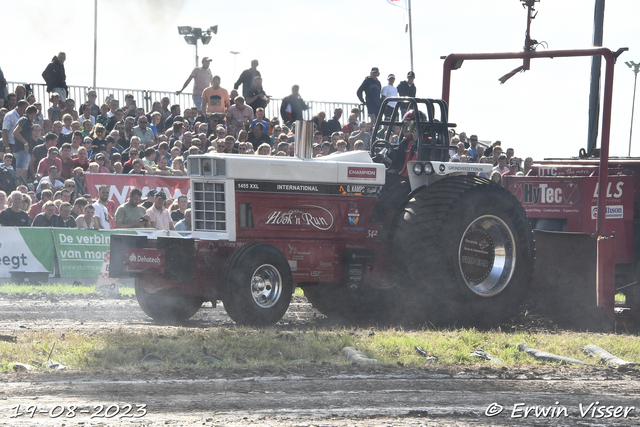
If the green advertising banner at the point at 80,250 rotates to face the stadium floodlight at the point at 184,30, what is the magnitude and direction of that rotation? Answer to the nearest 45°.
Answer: approximately 180°

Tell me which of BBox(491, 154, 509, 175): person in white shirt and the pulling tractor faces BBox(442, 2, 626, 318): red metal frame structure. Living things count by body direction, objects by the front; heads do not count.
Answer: the person in white shirt

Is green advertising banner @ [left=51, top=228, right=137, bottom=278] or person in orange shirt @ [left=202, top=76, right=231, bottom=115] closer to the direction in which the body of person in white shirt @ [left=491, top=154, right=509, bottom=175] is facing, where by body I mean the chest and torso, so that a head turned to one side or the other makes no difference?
the green advertising banner

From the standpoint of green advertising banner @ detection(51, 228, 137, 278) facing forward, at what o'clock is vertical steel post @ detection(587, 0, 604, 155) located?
The vertical steel post is roughly at 9 o'clock from the green advertising banner.

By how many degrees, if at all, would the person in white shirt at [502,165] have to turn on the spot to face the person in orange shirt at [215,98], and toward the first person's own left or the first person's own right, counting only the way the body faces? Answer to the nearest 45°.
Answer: approximately 90° to the first person's own right

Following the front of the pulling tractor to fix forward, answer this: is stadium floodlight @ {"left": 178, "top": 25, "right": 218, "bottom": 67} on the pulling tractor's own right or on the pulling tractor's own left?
on the pulling tractor's own right

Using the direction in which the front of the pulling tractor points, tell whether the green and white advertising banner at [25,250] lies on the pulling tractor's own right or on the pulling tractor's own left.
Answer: on the pulling tractor's own right

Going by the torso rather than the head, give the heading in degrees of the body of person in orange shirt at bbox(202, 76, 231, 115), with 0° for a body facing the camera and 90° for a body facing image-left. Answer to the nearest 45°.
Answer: approximately 0°

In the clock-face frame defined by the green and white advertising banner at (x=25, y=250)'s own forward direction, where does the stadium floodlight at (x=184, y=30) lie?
The stadium floodlight is roughly at 7 o'clock from the green and white advertising banner.
